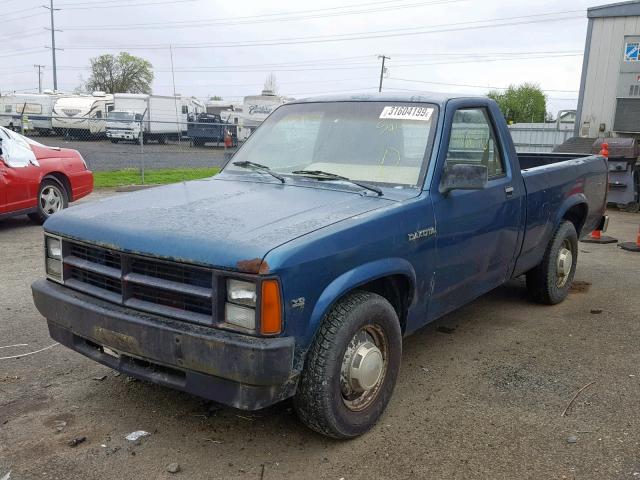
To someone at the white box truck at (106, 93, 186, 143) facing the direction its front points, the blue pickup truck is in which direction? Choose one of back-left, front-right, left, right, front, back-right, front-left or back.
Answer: front-left

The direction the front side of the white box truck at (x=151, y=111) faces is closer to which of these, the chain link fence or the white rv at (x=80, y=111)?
the chain link fence

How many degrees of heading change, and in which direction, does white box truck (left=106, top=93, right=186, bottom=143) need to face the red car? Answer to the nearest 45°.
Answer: approximately 45° to its left

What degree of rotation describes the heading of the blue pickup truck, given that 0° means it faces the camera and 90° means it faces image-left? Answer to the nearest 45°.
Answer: approximately 45°

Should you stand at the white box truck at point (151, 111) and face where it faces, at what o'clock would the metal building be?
The metal building is roughly at 10 o'clock from the white box truck.

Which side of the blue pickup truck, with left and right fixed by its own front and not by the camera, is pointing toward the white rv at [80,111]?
right

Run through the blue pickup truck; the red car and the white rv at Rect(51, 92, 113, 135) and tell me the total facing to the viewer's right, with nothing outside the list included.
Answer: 0

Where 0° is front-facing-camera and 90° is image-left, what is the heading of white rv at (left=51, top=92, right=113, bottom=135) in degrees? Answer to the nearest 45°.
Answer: approximately 45°

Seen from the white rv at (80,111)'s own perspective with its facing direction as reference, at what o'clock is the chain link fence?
The chain link fence is roughly at 10 o'clock from the white rv.
